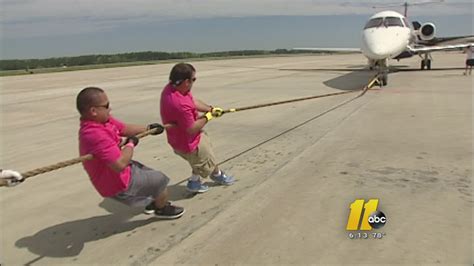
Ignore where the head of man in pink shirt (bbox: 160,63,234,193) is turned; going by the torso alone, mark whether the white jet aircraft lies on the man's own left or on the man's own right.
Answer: on the man's own left

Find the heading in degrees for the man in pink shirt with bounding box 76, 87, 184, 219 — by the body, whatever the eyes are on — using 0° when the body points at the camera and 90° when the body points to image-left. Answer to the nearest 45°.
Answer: approximately 270°

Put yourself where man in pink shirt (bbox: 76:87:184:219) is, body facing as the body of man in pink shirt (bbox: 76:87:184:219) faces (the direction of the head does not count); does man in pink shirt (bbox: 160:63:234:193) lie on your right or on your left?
on your left

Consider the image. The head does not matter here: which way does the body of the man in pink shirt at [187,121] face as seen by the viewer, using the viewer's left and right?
facing to the right of the viewer

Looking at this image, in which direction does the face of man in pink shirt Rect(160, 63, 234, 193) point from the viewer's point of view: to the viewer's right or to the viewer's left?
to the viewer's right

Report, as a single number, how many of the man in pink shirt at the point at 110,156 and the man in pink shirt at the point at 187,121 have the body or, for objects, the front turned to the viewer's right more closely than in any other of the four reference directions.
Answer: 2

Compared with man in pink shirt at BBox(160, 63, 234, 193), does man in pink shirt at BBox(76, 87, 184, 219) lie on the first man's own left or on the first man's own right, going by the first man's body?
on the first man's own right

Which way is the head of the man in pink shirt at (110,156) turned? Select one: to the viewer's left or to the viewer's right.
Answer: to the viewer's right
